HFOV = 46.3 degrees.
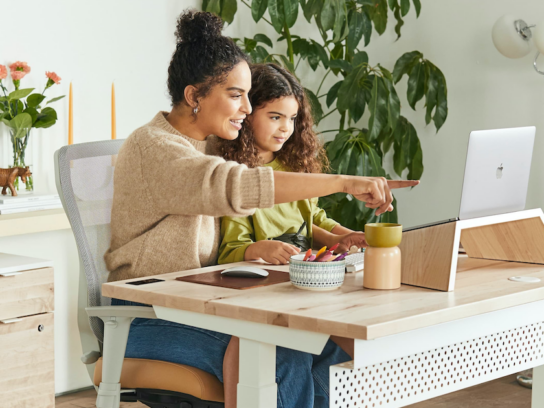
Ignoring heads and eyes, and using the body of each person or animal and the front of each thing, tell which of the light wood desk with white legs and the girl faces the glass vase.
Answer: the light wood desk with white legs

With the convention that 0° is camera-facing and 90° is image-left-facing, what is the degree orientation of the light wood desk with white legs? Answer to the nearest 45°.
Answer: approximately 135°

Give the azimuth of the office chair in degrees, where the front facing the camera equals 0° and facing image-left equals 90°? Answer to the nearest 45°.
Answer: approximately 315°

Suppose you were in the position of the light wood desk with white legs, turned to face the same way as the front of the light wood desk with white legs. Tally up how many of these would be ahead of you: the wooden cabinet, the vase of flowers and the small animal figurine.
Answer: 3

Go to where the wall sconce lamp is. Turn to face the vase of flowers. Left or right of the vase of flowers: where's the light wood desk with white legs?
left

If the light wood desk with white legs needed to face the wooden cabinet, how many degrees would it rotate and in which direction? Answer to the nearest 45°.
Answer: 0° — it already faces it

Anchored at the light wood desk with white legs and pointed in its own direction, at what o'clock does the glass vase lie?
The glass vase is roughly at 12 o'clock from the light wood desk with white legs.

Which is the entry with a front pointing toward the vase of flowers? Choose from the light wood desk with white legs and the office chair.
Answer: the light wood desk with white legs

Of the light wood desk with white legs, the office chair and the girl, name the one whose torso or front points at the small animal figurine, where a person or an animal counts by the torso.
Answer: the light wood desk with white legs

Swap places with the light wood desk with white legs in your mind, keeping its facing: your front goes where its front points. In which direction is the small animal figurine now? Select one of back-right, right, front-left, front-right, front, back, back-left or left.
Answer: front

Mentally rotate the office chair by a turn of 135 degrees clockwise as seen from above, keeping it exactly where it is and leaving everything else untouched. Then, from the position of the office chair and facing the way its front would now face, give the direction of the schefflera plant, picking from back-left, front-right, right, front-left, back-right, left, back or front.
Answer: back-right

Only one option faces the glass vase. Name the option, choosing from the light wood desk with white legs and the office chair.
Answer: the light wood desk with white legs
